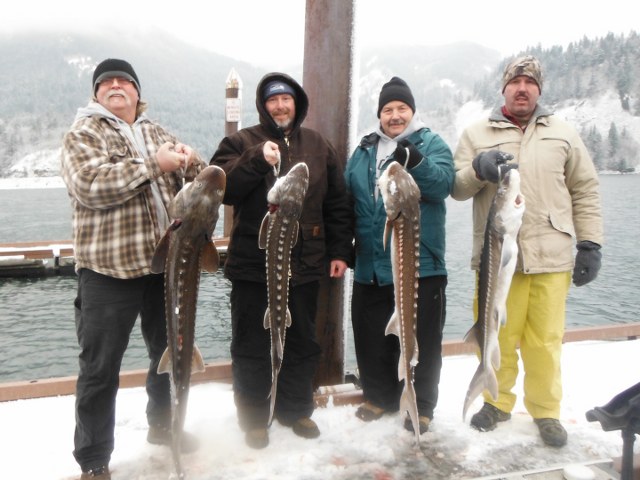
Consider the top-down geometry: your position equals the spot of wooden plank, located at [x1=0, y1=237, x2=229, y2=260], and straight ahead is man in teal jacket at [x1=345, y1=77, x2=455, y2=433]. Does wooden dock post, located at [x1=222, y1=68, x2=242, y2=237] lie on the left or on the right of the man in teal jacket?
left

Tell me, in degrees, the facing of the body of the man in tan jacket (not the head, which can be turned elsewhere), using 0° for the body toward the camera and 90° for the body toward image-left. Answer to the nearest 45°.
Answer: approximately 0°

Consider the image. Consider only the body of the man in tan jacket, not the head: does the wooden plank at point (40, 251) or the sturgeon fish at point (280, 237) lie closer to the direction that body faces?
the sturgeon fish

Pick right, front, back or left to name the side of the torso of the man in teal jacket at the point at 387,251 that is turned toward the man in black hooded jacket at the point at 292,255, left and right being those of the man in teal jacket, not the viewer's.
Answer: right

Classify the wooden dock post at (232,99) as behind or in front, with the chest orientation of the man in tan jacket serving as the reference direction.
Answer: behind

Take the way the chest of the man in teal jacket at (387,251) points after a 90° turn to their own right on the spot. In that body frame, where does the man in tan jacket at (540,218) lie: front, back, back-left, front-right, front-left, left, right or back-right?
back

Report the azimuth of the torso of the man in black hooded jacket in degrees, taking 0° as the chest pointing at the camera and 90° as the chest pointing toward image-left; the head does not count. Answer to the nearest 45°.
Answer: approximately 0°
